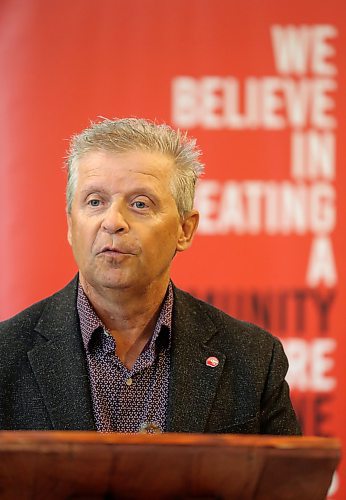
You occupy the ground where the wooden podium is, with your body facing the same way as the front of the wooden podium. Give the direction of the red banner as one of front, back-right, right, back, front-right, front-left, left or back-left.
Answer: back

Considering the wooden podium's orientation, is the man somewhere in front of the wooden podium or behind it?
behind

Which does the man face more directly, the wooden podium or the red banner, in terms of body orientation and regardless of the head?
the wooden podium

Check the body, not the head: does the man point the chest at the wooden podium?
yes

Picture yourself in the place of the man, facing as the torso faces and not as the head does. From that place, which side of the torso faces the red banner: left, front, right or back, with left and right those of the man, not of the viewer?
back

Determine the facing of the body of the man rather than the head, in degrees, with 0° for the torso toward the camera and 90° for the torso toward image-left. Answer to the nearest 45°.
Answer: approximately 0°
